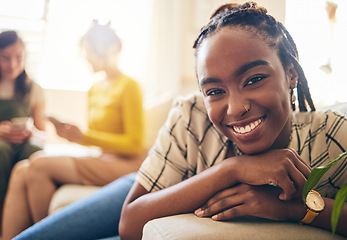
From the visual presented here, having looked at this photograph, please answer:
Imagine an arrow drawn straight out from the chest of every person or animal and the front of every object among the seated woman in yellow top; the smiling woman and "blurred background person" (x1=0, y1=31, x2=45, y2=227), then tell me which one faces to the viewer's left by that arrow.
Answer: the seated woman in yellow top

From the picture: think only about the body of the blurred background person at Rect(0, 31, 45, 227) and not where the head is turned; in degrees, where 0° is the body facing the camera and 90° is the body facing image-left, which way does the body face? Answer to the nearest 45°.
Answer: approximately 0°

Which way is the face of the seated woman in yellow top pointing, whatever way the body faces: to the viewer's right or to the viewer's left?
to the viewer's left

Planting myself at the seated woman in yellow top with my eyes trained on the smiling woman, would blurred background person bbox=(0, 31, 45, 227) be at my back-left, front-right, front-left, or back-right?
back-right

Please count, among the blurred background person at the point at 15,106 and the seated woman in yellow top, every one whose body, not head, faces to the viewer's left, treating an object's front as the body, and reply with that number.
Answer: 1

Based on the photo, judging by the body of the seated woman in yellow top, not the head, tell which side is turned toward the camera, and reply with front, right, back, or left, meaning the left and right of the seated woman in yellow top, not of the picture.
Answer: left

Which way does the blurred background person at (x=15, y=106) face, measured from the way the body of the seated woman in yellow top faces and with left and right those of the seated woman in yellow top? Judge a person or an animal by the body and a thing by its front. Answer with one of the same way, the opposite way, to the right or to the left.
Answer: to the left

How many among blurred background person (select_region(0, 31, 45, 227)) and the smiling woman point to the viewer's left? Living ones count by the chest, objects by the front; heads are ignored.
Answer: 0
